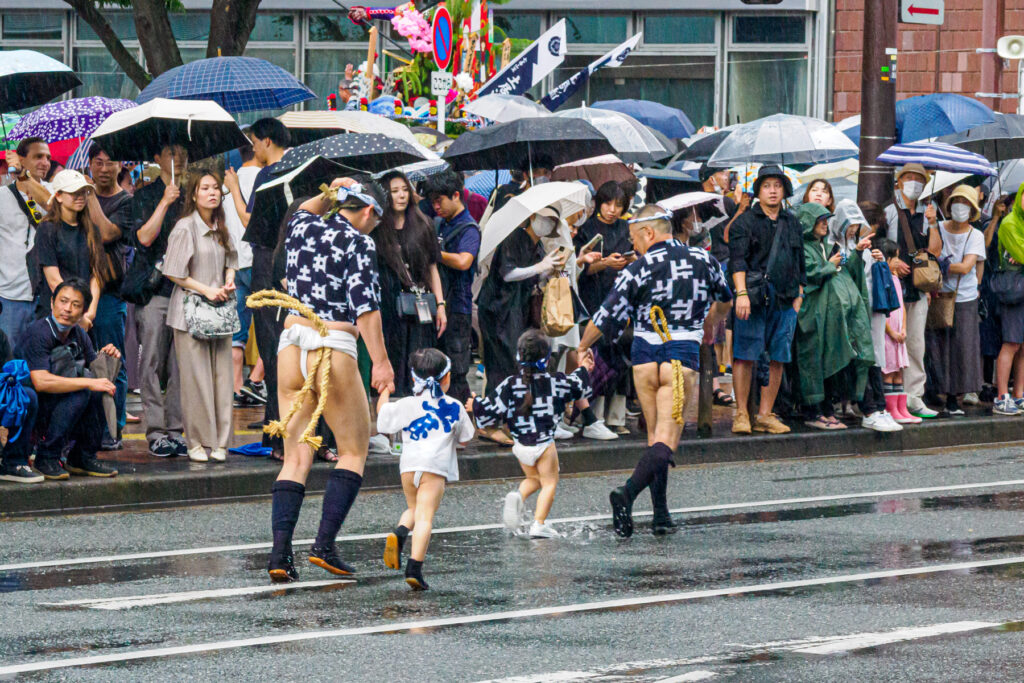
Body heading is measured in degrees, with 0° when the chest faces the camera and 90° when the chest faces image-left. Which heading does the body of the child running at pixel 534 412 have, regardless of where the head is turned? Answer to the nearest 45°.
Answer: approximately 225°

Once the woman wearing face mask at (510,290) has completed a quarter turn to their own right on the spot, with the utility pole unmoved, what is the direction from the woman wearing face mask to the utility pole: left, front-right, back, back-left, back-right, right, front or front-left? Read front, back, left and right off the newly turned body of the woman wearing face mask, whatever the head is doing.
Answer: back

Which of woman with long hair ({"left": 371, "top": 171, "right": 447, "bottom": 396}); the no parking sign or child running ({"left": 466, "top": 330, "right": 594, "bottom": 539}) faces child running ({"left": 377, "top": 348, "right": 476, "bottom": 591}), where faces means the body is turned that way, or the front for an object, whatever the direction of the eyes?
the woman with long hair

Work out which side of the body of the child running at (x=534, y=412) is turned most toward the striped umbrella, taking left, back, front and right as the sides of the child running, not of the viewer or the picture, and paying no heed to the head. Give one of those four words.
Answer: front

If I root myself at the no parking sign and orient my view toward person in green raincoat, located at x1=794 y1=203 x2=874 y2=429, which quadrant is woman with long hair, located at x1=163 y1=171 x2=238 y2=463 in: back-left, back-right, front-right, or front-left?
front-right

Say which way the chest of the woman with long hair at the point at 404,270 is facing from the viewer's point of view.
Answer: toward the camera

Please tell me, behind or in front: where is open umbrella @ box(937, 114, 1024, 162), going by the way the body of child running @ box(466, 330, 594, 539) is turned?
in front

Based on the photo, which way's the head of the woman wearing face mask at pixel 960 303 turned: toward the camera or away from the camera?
toward the camera

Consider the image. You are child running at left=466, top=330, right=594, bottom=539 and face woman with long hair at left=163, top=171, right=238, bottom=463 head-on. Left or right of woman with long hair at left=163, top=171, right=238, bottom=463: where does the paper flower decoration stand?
right

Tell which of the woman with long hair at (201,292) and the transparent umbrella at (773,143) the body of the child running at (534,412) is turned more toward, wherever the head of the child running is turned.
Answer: the transparent umbrella

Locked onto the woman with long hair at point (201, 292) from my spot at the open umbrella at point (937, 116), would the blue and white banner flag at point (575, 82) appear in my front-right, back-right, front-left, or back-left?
front-right

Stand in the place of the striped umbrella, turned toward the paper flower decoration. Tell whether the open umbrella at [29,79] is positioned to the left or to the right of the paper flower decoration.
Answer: left

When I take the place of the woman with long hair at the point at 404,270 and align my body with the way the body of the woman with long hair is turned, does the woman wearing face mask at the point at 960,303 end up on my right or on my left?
on my left

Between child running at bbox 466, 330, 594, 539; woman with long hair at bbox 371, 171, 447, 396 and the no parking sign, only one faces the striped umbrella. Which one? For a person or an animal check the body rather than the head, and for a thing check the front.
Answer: the child running

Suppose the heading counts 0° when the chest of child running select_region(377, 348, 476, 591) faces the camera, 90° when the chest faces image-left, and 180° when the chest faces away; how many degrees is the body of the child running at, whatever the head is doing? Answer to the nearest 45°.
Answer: approximately 225°
